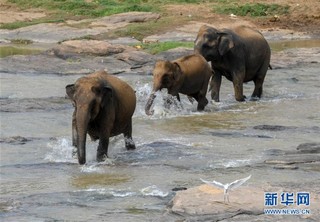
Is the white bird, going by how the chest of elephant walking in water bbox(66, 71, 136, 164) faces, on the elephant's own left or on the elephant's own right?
on the elephant's own left

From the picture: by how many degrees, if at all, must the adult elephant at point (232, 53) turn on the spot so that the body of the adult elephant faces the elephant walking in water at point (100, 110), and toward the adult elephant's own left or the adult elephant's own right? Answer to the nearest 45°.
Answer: approximately 45° to the adult elephant's own left

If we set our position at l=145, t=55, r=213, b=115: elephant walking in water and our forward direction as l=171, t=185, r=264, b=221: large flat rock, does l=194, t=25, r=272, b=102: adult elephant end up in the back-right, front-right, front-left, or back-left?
back-left

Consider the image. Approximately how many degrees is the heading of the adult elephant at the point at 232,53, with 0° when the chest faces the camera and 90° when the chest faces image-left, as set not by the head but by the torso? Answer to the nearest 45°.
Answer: approximately 45°

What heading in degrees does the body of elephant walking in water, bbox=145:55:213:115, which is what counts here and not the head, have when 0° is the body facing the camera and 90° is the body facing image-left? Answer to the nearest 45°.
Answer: approximately 45°

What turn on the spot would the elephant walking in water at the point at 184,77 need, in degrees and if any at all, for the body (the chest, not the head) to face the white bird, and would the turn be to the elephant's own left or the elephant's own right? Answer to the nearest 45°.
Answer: approximately 45° to the elephant's own left

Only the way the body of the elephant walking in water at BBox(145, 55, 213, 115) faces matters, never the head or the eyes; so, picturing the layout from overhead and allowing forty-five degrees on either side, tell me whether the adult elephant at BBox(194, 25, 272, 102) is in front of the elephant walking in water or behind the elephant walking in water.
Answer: behind
